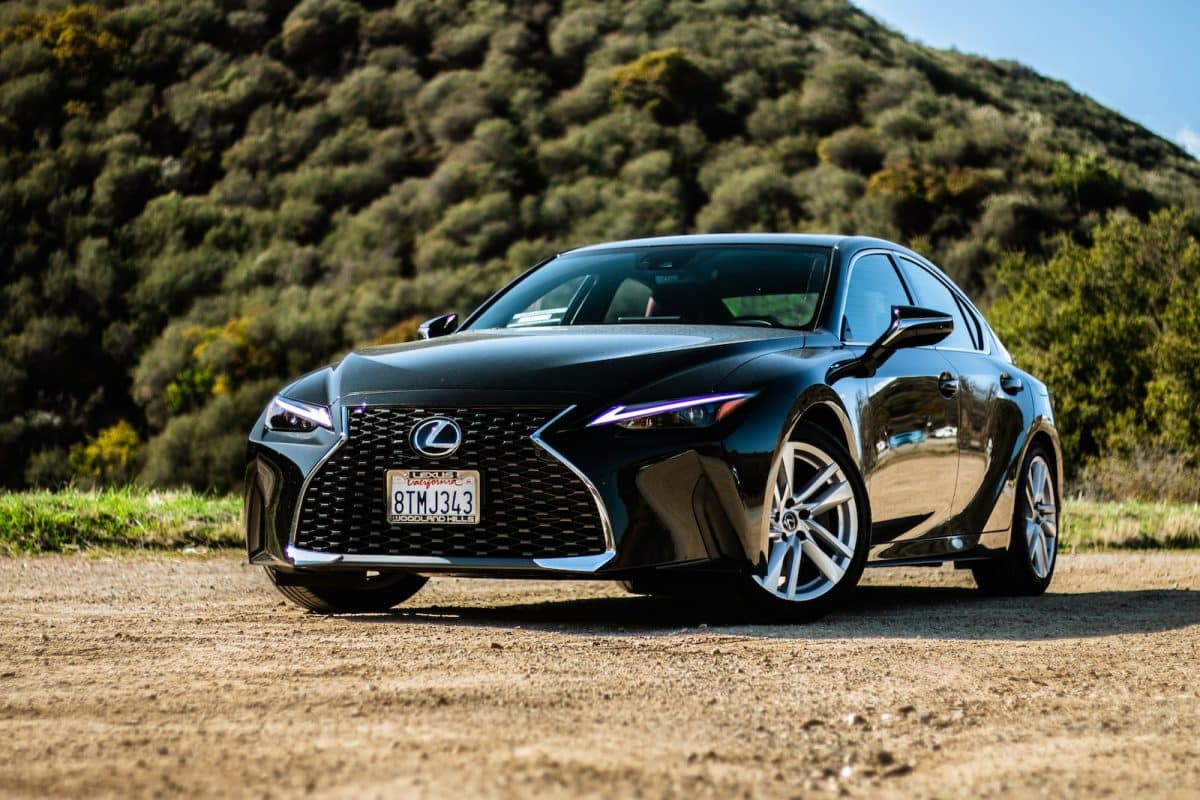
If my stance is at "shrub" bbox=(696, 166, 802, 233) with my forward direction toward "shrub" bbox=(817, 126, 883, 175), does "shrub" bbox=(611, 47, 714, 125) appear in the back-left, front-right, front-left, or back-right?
front-left

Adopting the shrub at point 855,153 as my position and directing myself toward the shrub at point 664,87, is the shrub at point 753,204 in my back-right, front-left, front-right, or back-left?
front-left

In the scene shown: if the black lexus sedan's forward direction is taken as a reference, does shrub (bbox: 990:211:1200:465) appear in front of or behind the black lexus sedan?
behind

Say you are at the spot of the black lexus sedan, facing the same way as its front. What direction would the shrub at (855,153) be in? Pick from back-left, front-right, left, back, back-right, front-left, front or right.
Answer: back-right

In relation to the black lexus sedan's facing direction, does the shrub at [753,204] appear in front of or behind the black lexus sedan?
behind

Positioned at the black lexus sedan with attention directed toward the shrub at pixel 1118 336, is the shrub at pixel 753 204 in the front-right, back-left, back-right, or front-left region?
front-left

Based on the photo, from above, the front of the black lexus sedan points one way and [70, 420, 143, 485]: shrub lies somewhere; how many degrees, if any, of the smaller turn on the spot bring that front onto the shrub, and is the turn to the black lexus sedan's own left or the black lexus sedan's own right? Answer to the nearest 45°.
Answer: approximately 135° to the black lexus sedan's own right
